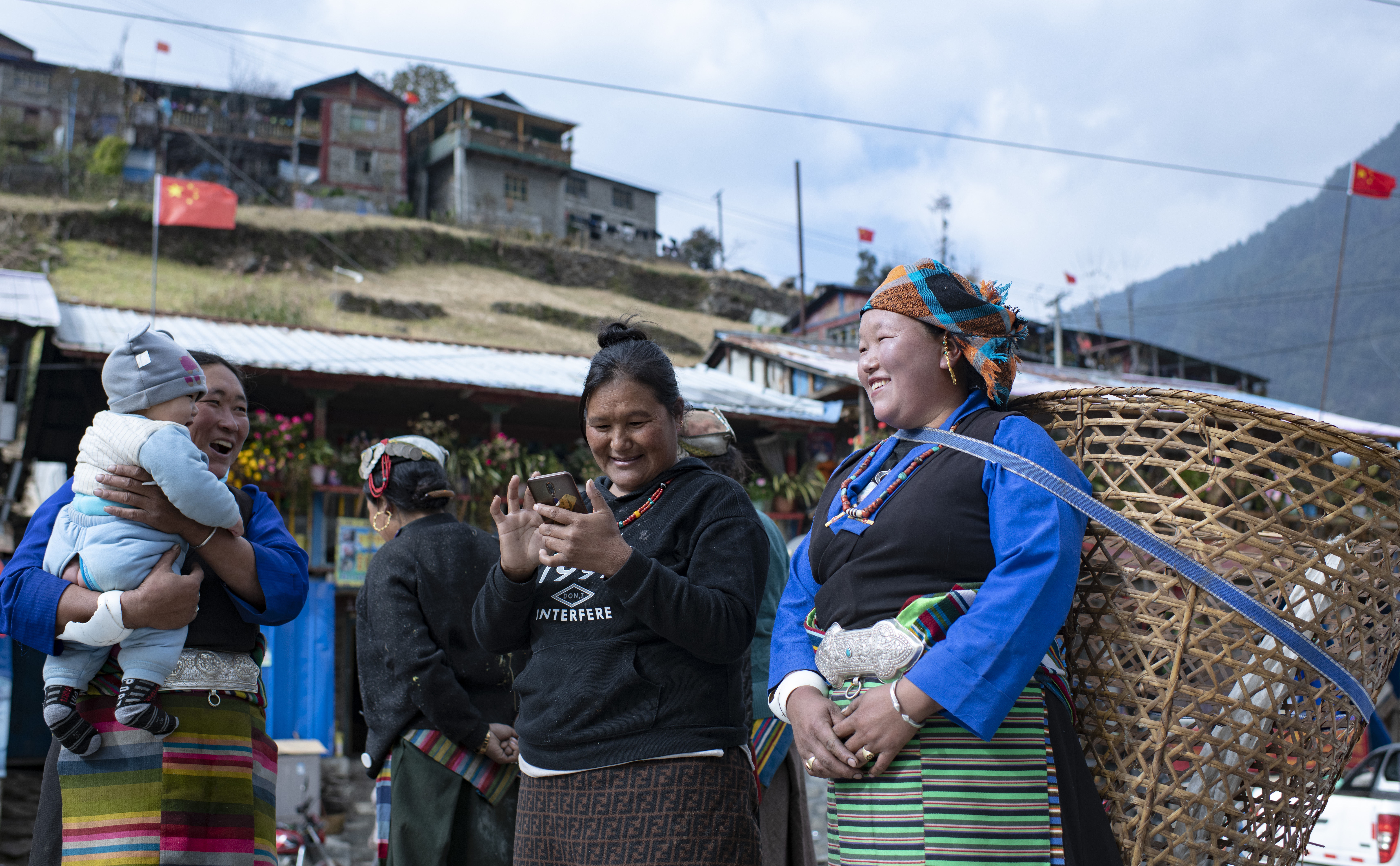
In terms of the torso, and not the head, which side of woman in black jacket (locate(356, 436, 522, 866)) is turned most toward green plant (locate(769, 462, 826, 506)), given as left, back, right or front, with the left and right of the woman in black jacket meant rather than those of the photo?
right

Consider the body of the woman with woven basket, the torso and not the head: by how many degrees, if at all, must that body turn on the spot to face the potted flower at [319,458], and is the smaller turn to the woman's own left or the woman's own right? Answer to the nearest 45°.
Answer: approximately 90° to the woman's own right

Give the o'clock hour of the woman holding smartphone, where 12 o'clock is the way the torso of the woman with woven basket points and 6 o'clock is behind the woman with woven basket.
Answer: The woman holding smartphone is roughly at 2 o'clock from the woman with woven basket.

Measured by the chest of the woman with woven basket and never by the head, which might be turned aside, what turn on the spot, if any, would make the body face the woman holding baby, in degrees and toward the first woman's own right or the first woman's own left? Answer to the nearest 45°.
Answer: approximately 45° to the first woman's own right

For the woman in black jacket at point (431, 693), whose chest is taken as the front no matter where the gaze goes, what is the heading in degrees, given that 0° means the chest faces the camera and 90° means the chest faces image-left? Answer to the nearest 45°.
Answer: approximately 135°

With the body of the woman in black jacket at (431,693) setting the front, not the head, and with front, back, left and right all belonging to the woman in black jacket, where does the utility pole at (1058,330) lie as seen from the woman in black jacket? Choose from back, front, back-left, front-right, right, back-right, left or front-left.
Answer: right

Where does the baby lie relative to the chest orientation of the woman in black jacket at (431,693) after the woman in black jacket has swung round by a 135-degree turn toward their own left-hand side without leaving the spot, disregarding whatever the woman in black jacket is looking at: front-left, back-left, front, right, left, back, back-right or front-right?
front-right

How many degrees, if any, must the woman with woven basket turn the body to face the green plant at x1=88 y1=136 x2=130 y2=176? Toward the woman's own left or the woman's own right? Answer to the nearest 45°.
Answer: approximately 90° to the woman's own right

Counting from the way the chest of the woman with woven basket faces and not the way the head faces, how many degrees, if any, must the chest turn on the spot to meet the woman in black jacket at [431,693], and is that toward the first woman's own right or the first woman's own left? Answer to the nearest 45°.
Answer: approximately 90° to the first woman's own right

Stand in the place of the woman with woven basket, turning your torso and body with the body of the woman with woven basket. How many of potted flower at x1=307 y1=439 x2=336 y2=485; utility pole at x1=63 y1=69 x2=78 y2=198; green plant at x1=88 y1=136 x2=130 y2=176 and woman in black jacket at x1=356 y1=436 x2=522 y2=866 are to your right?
4
